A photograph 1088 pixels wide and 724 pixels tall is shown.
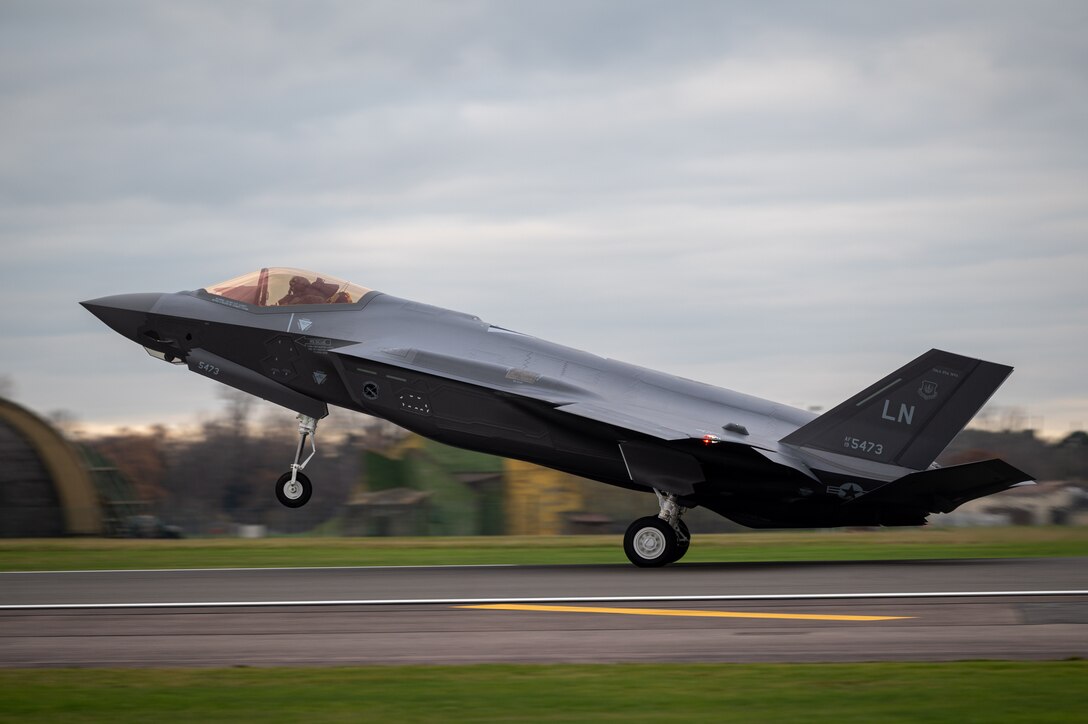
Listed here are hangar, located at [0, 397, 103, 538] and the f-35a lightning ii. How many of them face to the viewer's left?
1

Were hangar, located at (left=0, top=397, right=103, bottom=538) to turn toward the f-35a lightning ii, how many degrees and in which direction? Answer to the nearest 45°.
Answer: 0° — it already faces it

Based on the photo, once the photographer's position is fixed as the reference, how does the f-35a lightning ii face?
facing to the left of the viewer

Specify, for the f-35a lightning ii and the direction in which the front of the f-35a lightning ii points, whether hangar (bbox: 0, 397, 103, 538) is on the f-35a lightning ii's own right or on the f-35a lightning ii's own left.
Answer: on the f-35a lightning ii's own right

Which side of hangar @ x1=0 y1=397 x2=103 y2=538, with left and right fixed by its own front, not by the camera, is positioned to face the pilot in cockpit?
front
